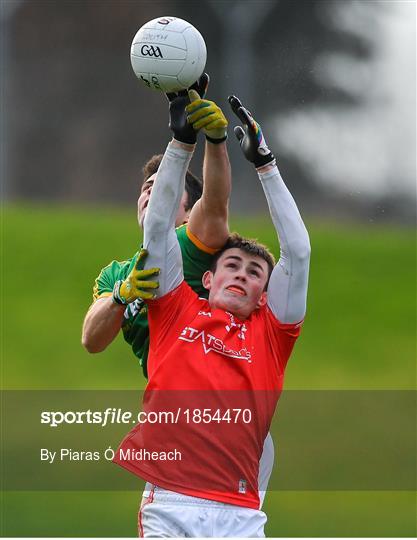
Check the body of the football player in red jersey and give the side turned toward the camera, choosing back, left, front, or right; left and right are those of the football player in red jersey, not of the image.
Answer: front
